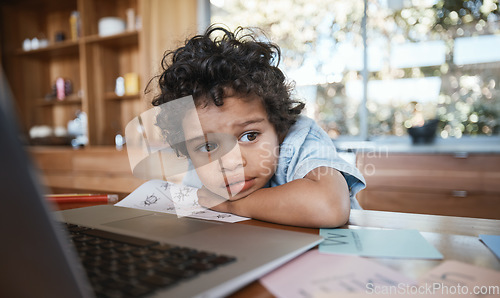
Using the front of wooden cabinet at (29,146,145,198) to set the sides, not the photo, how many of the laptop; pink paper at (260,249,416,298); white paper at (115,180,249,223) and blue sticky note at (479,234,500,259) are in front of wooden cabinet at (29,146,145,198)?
4

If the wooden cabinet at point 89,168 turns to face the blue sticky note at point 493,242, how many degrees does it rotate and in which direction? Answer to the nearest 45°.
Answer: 0° — it already faces it

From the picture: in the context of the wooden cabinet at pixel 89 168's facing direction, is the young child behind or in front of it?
in front

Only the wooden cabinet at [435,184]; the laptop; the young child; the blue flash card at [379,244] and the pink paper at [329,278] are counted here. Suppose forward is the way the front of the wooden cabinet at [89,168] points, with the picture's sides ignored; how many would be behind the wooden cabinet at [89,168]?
0

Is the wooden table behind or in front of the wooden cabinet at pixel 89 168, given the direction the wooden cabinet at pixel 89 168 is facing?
in front

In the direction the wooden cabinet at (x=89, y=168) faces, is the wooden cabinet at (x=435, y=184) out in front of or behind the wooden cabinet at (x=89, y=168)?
in front

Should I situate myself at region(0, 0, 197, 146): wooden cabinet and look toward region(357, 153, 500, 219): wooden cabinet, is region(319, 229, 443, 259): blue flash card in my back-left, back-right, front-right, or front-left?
front-right

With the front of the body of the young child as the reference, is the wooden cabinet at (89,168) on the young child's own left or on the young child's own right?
on the young child's own right

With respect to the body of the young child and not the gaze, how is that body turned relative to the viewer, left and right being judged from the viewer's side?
facing the viewer and to the left of the viewer

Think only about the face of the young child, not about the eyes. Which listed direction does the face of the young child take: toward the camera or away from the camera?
toward the camera

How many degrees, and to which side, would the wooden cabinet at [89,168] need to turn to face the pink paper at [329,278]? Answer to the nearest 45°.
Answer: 0° — it already faces it

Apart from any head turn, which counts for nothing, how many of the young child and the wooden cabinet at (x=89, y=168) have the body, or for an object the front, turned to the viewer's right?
0

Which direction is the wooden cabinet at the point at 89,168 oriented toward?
toward the camera

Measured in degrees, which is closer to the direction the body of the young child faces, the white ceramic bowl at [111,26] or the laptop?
the laptop
